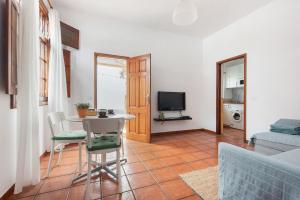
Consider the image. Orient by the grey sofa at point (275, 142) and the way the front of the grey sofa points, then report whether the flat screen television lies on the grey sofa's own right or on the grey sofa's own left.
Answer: on the grey sofa's own right

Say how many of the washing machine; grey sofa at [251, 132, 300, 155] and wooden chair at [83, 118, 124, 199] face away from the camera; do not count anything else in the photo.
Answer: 1

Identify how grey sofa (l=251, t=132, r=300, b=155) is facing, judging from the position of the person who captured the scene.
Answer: facing the viewer and to the left of the viewer

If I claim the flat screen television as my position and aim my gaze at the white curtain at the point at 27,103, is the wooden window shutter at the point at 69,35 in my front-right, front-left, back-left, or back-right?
front-right

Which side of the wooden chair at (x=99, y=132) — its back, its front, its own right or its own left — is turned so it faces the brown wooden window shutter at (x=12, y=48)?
left

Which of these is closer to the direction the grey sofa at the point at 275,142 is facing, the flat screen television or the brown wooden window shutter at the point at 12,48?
the brown wooden window shutter

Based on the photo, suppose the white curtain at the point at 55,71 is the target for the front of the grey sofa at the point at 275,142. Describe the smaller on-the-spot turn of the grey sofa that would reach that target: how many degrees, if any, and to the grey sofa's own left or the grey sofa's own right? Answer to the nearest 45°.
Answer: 0° — it already faces it

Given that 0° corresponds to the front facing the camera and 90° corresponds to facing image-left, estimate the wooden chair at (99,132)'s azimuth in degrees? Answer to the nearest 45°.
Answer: approximately 180°
